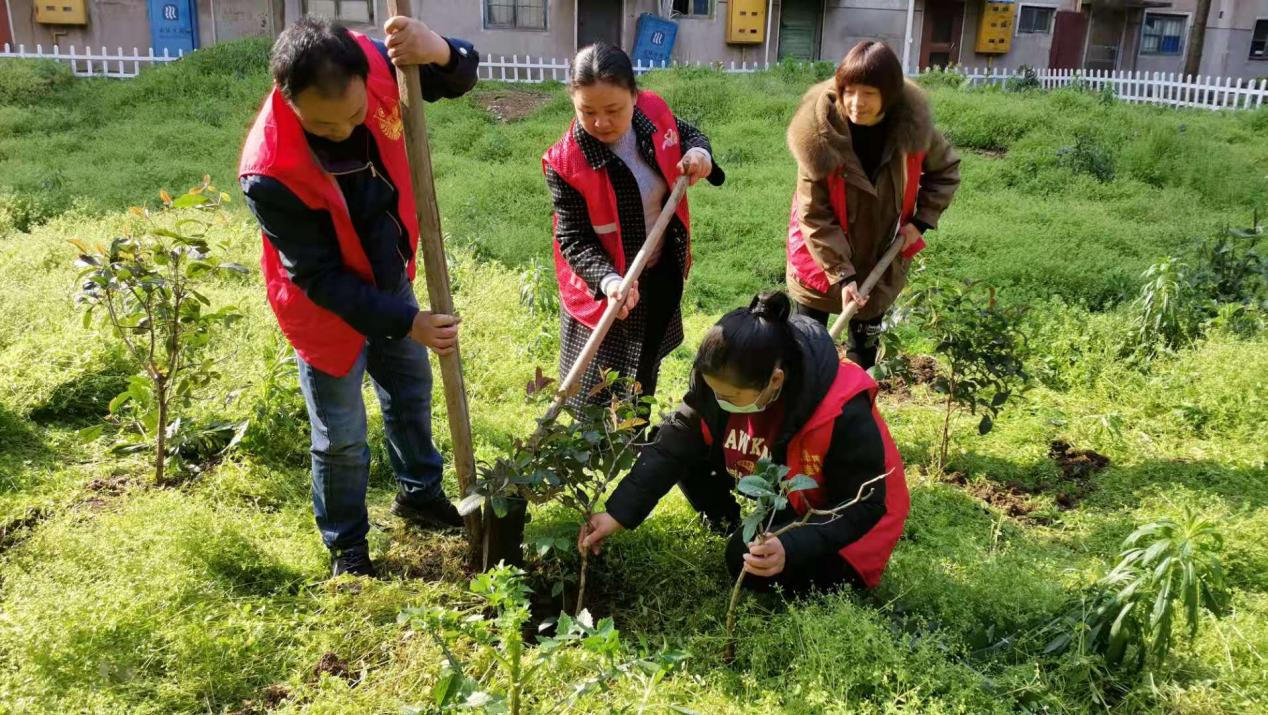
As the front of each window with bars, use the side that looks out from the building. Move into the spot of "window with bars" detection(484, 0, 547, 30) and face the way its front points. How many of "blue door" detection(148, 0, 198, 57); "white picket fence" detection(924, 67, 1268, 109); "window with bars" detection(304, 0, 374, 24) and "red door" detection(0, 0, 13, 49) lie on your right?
3

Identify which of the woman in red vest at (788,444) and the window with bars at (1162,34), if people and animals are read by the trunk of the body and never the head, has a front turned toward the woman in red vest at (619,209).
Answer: the window with bars

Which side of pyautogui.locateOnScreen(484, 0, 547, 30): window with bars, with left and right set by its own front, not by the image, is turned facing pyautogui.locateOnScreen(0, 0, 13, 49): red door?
right

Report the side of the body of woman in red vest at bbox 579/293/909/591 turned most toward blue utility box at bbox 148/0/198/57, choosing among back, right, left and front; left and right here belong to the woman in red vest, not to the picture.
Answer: right

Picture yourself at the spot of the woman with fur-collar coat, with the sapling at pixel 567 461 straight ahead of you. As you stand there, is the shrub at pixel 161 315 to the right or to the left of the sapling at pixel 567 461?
right

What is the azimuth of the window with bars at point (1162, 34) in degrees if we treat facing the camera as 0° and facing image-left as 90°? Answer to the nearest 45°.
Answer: approximately 0°

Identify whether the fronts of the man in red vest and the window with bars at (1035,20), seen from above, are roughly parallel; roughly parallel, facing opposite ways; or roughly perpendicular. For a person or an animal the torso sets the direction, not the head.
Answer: roughly perpendicular

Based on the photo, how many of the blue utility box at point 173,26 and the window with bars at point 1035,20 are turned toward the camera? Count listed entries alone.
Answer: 2

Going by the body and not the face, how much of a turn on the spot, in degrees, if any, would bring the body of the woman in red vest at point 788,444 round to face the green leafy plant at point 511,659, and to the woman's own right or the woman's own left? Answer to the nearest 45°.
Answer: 0° — they already face it

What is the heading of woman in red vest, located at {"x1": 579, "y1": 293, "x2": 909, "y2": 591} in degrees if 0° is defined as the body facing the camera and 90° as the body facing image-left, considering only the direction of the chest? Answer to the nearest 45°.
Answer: approximately 45°

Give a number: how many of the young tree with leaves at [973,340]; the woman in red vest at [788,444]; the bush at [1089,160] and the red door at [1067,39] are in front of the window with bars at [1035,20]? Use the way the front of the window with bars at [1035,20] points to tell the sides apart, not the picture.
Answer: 3
